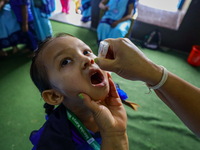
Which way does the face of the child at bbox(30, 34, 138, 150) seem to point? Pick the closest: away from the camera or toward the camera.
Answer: toward the camera

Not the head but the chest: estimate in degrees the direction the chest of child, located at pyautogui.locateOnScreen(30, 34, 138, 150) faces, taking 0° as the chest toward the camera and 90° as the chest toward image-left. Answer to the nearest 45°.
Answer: approximately 315°
